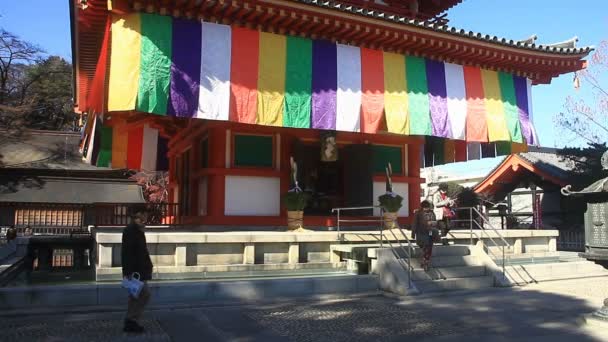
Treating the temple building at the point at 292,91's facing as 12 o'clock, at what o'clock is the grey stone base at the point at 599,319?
The grey stone base is roughly at 12 o'clock from the temple building.

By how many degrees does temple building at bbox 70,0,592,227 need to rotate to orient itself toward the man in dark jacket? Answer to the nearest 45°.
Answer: approximately 45° to its right

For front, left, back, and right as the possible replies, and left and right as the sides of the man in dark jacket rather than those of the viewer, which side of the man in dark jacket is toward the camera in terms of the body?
right

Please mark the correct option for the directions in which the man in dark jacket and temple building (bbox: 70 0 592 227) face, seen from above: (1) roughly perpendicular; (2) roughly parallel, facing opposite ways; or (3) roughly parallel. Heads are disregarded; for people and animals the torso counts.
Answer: roughly perpendicular

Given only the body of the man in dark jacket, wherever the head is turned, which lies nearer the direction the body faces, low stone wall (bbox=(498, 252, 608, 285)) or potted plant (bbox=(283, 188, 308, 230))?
the low stone wall

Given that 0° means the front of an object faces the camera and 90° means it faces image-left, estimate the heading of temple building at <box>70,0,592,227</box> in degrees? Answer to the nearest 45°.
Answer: approximately 315°

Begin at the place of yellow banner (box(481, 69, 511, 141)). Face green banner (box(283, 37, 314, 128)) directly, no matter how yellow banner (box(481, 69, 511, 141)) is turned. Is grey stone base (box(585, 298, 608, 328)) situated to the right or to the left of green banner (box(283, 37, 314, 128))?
left

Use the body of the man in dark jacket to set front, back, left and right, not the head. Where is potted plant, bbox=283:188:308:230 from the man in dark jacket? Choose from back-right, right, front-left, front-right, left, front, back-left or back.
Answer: front-left
